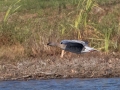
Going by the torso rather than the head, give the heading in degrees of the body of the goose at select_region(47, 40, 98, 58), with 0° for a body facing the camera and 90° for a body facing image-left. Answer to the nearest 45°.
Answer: approximately 90°
